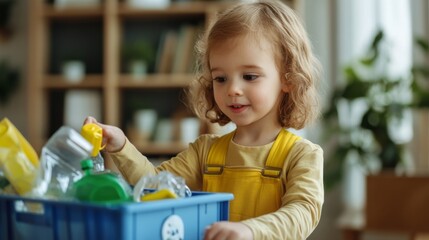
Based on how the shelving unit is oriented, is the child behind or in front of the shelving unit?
in front

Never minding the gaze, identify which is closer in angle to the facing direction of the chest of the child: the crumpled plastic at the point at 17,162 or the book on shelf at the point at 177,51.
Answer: the crumpled plastic

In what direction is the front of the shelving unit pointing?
toward the camera

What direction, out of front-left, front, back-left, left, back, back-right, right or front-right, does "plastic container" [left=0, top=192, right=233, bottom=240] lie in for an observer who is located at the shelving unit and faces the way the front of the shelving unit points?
front

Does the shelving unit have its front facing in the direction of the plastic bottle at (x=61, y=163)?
yes

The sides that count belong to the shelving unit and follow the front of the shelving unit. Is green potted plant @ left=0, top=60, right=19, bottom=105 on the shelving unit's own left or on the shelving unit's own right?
on the shelving unit's own right

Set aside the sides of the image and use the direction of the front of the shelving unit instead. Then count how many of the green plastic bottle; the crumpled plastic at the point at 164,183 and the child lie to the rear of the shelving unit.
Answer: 0

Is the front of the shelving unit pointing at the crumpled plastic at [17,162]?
yes

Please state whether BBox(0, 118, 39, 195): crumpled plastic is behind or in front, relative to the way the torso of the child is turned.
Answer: in front

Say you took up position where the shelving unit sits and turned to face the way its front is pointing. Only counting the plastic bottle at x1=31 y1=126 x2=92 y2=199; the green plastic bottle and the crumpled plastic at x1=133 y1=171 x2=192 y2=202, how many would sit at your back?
0

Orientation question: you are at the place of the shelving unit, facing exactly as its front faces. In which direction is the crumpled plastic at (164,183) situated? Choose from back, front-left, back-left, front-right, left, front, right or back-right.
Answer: front

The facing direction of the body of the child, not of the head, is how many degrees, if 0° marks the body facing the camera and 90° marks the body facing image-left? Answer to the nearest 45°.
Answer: approximately 45°

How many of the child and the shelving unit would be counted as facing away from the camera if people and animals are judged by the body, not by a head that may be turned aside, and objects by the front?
0

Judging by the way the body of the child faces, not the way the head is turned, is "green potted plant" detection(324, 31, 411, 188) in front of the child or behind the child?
behind

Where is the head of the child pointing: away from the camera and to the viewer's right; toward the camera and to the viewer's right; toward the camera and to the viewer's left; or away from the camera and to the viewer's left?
toward the camera and to the viewer's left
